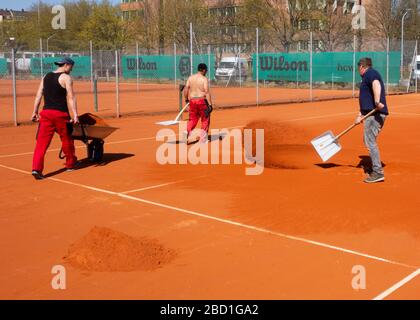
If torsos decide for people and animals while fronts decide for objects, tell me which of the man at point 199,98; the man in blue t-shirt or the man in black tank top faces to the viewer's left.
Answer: the man in blue t-shirt

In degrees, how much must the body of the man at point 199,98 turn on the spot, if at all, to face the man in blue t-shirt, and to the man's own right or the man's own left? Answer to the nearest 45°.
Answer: approximately 90° to the man's own right

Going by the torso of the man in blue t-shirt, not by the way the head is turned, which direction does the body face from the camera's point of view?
to the viewer's left

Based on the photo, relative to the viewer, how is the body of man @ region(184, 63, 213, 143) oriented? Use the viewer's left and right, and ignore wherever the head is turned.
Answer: facing away from the viewer and to the right of the viewer

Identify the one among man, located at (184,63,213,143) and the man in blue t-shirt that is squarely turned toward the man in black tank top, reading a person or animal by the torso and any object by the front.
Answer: the man in blue t-shirt

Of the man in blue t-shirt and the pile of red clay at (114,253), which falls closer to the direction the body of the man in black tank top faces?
the man in blue t-shirt

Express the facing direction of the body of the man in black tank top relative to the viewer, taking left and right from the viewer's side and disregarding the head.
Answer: facing away from the viewer and to the right of the viewer

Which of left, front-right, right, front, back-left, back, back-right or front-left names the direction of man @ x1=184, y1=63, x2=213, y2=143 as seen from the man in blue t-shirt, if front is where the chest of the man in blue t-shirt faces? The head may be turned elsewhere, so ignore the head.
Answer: front-right
